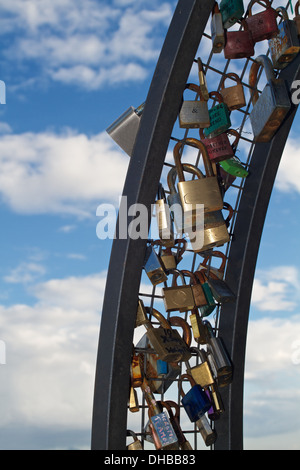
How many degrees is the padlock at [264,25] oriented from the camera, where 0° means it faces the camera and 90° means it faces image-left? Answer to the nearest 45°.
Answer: approximately 0°

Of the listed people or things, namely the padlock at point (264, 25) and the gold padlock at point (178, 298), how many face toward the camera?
2
